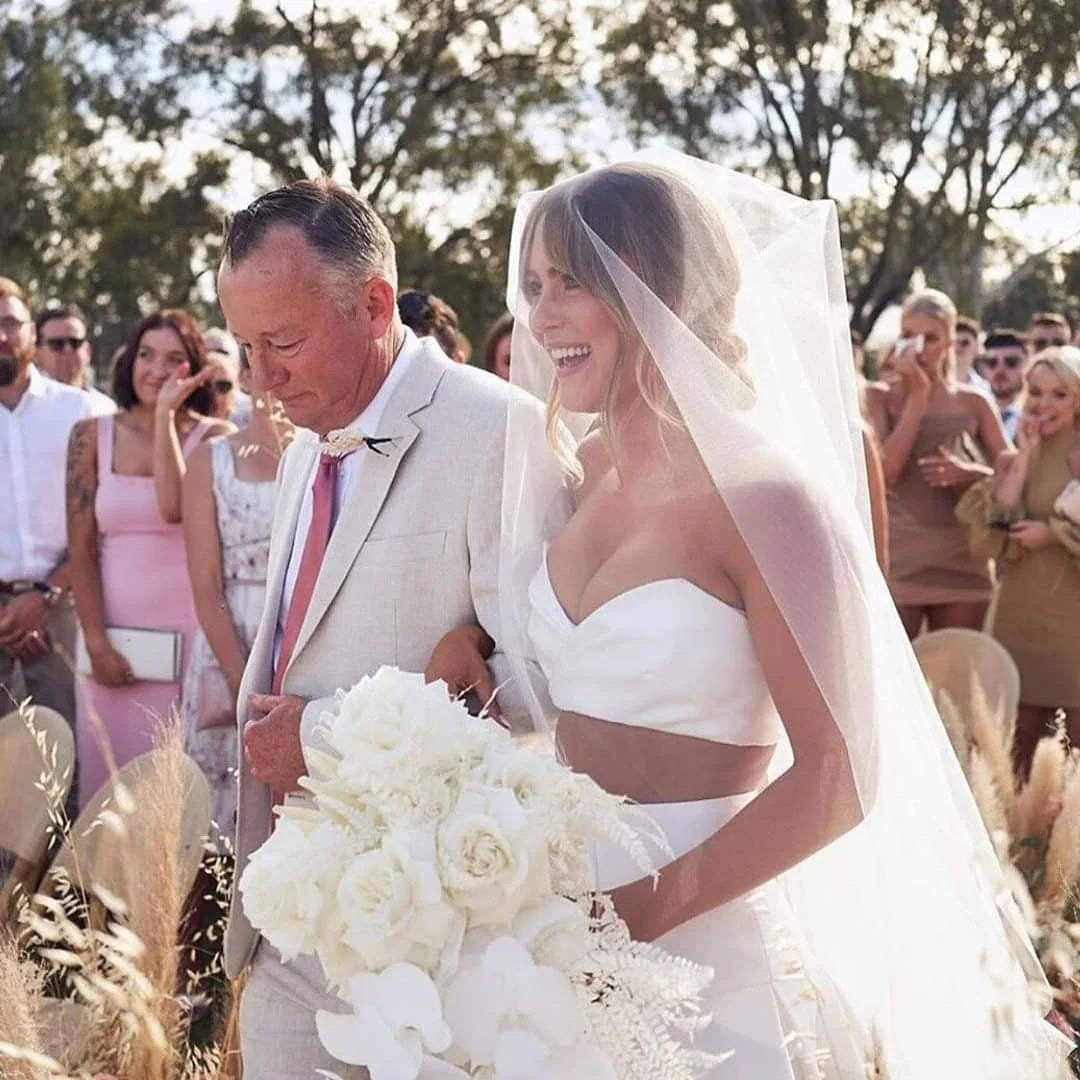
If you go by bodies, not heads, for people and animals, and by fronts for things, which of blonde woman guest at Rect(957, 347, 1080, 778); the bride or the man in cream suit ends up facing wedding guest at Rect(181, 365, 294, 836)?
the blonde woman guest

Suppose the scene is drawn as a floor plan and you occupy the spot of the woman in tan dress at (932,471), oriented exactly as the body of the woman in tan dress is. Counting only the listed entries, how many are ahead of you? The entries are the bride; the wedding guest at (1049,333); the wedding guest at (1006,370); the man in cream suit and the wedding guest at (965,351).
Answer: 2

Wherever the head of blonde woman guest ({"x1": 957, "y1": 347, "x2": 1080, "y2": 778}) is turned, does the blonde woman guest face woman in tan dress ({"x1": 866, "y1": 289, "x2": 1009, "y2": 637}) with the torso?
no

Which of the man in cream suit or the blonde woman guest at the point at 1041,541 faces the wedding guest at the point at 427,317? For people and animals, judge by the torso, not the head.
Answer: the blonde woman guest

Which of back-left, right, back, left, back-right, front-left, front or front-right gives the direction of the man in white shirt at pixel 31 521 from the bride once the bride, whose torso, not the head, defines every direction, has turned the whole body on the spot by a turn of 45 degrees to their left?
back-right

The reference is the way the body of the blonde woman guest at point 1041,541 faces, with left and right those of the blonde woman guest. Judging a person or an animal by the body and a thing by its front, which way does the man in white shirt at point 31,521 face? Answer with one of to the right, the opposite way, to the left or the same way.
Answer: to the left

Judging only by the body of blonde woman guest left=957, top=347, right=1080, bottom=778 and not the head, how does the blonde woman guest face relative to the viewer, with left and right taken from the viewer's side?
facing the viewer and to the left of the viewer

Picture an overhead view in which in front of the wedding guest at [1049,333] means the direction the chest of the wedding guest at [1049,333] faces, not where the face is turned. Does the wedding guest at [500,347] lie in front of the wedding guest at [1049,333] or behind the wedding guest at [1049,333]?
in front

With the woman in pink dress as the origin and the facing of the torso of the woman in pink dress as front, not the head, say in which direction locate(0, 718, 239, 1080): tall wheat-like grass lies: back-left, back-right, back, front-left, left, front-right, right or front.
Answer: front

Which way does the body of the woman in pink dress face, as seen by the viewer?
toward the camera

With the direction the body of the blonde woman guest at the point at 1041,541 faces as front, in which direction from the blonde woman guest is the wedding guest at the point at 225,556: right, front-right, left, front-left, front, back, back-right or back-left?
front

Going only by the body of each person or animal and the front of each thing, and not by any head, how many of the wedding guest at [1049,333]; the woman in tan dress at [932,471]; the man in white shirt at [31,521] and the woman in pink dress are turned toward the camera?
4

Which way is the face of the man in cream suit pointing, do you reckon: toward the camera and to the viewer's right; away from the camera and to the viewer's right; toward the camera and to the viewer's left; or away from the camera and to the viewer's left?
toward the camera and to the viewer's left

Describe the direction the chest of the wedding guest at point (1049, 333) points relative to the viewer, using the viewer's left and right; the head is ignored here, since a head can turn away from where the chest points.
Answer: facing the viewer

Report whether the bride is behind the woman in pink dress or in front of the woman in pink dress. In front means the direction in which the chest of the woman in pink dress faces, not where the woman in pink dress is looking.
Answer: in front

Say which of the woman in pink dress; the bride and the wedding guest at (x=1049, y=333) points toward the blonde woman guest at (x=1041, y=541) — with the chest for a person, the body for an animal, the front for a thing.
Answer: the wedding guest

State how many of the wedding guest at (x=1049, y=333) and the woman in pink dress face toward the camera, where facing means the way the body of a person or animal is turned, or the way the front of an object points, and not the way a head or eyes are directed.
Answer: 2

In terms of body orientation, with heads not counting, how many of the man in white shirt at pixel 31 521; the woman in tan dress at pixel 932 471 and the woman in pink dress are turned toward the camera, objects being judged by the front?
3

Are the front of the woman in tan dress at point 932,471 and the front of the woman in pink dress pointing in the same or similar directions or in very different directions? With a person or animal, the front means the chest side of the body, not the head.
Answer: same or similar directions

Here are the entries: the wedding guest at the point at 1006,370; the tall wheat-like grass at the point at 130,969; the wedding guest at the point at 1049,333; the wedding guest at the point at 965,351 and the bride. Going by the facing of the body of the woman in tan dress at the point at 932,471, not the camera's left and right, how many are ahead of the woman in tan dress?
2

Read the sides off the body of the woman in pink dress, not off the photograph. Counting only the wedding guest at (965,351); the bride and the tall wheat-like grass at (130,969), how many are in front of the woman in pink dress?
2

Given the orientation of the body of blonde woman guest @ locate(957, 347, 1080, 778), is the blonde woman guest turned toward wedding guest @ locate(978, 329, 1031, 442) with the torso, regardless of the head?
no

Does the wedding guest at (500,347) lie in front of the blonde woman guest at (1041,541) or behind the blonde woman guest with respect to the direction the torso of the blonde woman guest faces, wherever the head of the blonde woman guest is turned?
in front
